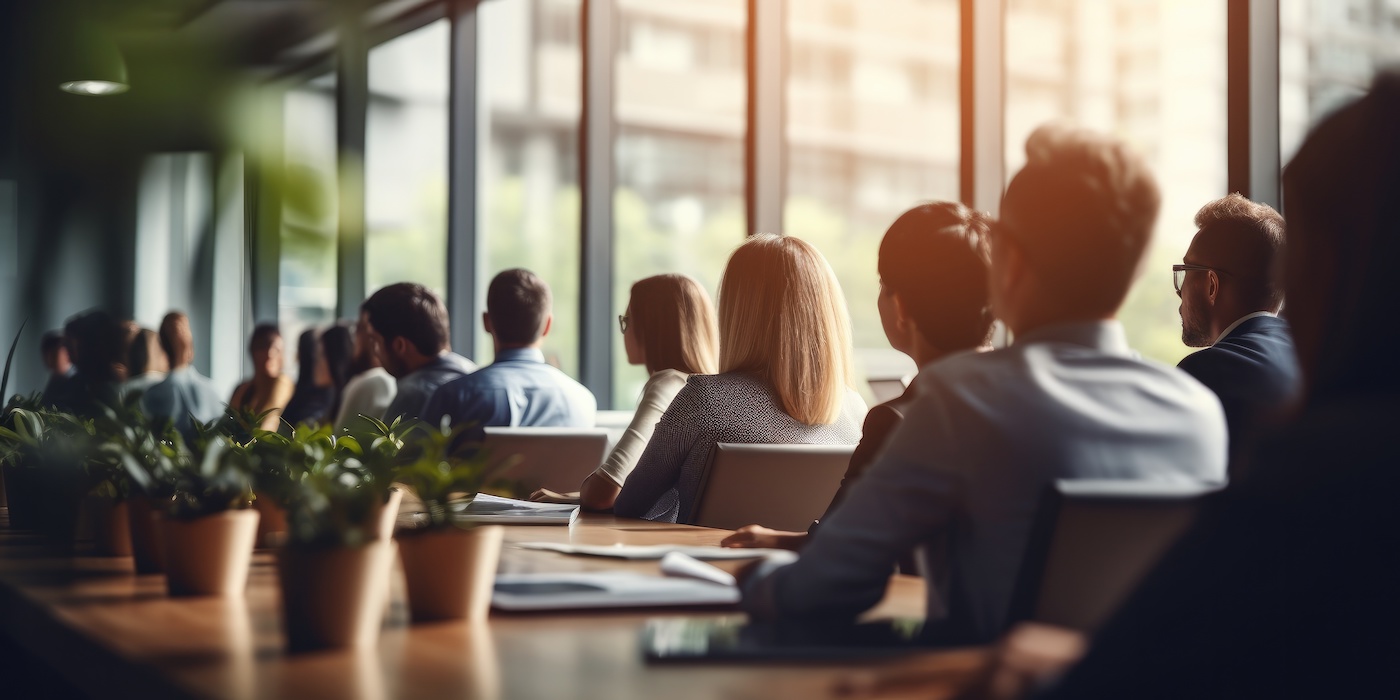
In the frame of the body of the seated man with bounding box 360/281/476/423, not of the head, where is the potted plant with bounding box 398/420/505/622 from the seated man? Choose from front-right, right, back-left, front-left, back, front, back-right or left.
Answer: back-left

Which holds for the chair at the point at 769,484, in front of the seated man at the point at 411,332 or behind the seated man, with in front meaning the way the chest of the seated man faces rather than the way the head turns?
behind

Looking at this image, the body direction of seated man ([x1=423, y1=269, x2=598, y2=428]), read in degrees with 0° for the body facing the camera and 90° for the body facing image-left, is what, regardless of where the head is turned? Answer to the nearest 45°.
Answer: approximately 180°

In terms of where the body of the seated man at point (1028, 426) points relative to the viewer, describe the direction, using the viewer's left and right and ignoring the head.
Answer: facing away from the viewer and to the left of the viewer

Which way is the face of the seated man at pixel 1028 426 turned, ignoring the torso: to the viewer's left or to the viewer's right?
to the viewer's left

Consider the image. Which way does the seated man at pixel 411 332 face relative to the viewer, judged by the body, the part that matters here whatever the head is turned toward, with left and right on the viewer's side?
facing away from the viewer and to the left of the viewer

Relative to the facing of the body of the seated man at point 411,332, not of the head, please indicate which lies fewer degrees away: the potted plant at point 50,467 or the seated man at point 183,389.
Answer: the seated man

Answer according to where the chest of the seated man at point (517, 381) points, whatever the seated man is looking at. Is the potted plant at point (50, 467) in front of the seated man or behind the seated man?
behind

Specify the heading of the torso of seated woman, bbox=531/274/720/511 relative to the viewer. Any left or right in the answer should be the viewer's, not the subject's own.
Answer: facing away from the viewer and to the left of the viewer
